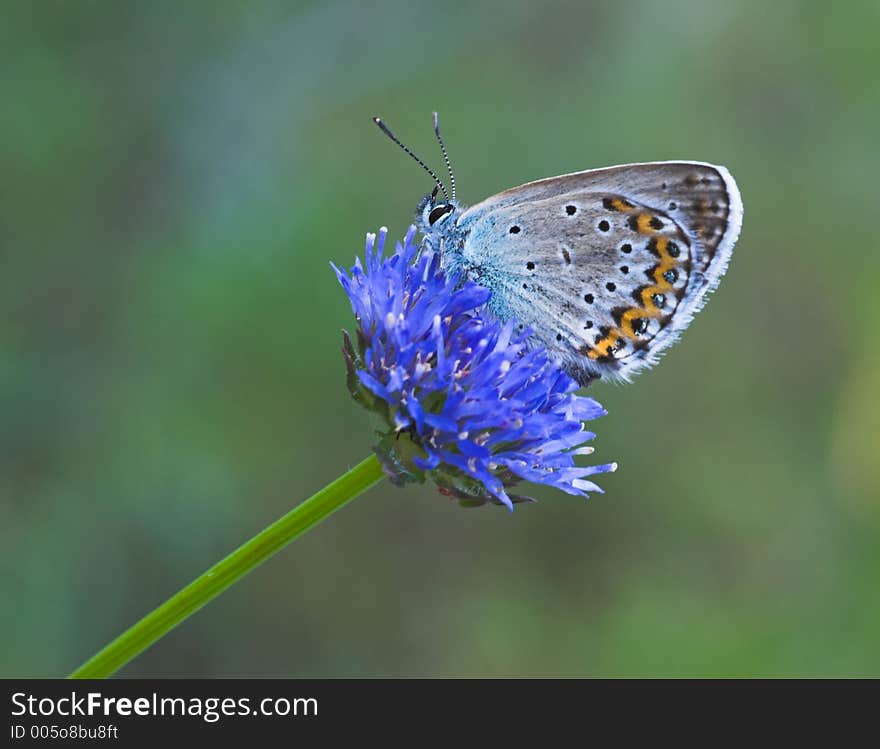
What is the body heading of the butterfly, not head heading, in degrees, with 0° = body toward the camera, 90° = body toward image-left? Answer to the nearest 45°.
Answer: approximately 90°
